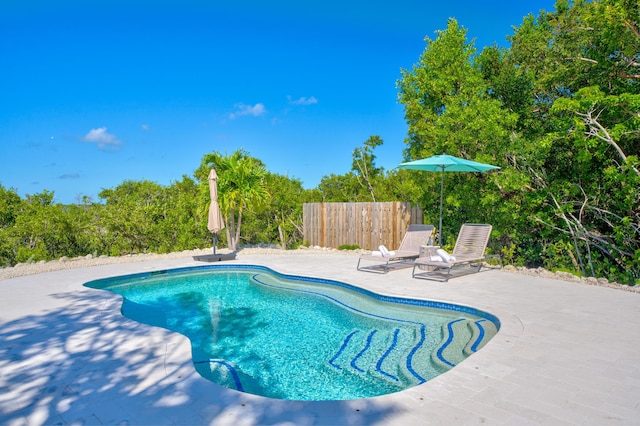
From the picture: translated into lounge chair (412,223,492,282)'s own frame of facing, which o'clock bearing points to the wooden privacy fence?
The wooden privacy fence is roughly at 3 o'clock from the lounge chair.

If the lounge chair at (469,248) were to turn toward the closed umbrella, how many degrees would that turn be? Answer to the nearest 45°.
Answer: approximately 45° to its right

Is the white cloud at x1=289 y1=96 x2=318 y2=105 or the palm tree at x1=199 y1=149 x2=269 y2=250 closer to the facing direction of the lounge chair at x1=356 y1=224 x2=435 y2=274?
the palm tree

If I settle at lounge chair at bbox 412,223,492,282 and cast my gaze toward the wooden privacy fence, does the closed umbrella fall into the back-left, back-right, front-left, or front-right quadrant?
front-left

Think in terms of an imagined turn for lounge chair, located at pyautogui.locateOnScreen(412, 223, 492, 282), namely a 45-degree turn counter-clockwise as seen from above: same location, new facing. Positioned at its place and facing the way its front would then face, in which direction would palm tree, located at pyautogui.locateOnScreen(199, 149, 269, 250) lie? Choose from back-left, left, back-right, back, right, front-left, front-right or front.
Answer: right

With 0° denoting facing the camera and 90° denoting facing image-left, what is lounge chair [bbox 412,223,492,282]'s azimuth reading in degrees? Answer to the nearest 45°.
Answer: approximately 45°

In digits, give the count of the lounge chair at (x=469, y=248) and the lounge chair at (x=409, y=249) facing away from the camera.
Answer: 0

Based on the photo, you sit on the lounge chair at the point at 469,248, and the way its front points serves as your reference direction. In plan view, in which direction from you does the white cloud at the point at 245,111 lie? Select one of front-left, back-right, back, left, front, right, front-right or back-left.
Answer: right

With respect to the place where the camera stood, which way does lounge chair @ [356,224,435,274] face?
facing the viewer and to the left of the viewer

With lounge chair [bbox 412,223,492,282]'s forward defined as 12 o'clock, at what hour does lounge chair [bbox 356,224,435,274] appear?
lounge chair [bbox 356,224,435,274] is roughly at 2 o'clock from lounge chair [bbox 412,223,492,282].

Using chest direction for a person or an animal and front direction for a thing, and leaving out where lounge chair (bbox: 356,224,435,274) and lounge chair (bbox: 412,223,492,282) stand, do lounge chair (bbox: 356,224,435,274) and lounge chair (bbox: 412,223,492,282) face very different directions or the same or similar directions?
same or similar directions

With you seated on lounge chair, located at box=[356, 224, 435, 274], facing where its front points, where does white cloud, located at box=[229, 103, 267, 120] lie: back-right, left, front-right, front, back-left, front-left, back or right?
right

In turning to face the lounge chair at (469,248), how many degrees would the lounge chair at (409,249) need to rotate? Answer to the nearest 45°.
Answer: approximately 135° to its left
